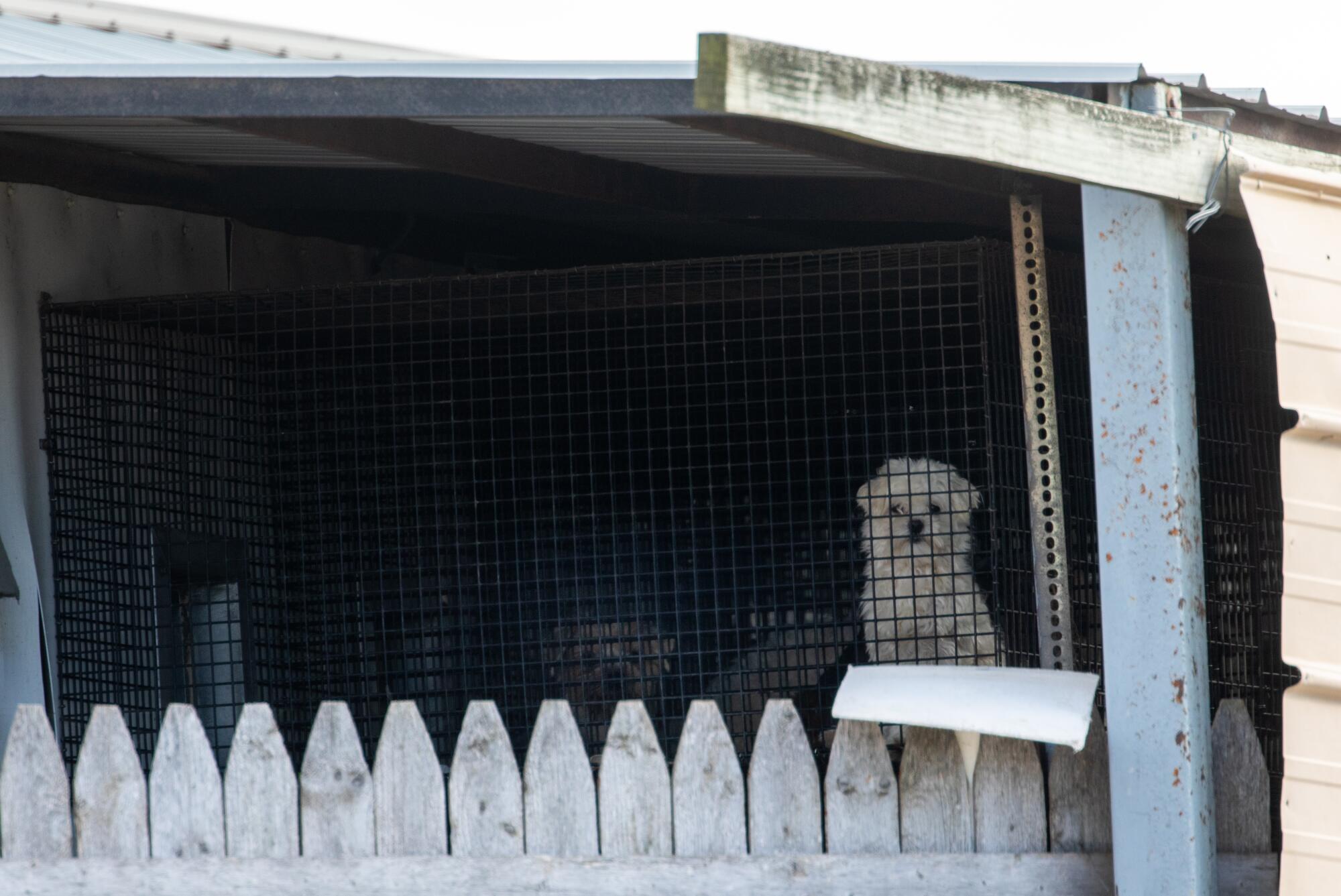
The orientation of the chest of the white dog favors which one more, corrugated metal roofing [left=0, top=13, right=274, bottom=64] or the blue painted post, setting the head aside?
the blue painted post

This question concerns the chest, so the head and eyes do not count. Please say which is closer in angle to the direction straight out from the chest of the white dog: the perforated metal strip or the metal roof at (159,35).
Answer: the perforated metal strip

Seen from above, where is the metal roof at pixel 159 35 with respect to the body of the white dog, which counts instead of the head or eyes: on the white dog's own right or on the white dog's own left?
on the white dog's own right

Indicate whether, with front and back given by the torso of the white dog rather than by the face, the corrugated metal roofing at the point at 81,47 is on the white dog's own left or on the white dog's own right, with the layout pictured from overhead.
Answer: on the white dog's own right

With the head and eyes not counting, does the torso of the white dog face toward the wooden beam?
yes

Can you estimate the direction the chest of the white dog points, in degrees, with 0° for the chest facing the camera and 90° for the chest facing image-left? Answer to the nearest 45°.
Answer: approximately 0°
